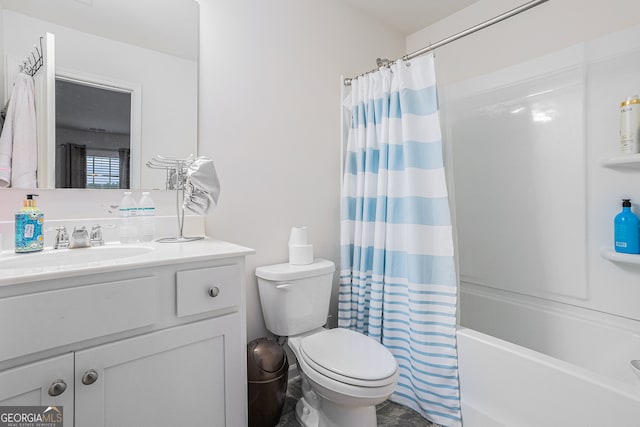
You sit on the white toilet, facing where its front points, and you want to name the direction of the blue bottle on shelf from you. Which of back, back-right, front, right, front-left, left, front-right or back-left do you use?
front-left

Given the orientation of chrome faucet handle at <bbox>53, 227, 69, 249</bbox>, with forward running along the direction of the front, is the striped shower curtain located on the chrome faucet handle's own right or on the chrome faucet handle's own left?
on the chrome faucet handle's own left

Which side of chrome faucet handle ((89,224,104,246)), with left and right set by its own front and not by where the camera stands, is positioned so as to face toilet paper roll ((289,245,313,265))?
left

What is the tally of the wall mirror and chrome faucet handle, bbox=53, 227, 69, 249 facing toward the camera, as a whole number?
2

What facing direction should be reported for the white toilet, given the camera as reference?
facing the viewer and to the right of the viewer

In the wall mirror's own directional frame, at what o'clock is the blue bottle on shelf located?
The blue bottle on shelf is roughly at 10 o'clock from the wall mirror.
